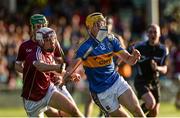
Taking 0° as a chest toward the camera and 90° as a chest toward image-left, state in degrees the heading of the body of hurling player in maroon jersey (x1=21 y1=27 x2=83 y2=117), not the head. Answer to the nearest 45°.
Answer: approximately 315°

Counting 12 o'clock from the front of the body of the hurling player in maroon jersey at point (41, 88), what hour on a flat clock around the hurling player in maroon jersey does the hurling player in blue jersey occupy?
The hurling player in blue jersey is roughly at 11 o'clock from the hurling player in maroon jersey.

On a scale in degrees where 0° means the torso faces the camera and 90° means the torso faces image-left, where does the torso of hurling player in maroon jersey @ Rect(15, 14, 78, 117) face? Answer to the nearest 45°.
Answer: approximately 315°

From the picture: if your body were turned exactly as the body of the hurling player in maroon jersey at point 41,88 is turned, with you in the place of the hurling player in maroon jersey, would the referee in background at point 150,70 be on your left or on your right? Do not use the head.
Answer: on your left
